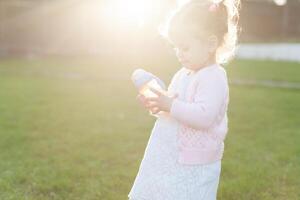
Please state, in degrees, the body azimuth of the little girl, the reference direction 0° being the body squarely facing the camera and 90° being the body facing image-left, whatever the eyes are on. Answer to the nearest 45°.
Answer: approximately 45°
